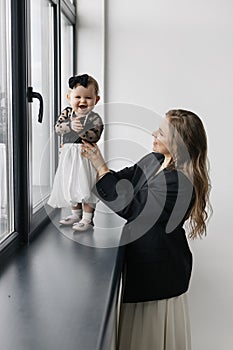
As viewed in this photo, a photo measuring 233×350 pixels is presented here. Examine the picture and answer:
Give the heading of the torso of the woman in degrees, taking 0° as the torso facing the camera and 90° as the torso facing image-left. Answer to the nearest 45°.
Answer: approximately 90°

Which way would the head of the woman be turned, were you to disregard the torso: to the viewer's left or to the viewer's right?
to the viewer's left
